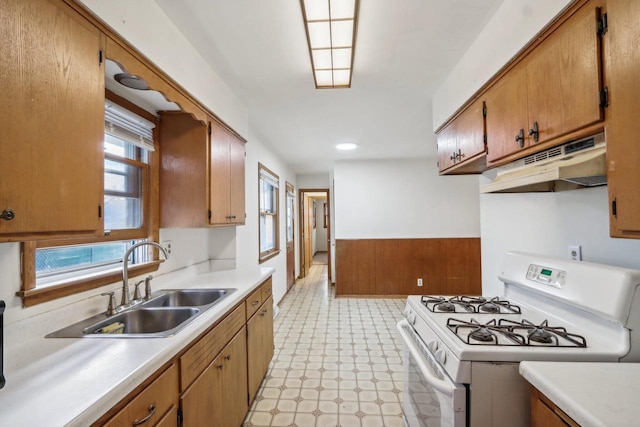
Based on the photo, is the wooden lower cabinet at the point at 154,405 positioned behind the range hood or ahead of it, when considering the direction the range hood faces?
ahead

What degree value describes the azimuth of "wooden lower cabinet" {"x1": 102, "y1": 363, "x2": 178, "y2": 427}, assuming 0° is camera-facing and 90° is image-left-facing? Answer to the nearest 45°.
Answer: approximately 315°

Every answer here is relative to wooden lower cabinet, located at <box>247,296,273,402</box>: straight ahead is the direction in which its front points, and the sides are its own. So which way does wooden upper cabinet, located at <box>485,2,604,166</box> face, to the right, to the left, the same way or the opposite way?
the opposite way

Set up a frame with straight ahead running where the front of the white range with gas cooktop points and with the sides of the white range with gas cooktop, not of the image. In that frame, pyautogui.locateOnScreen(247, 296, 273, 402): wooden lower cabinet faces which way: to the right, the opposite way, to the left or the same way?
the opposite way

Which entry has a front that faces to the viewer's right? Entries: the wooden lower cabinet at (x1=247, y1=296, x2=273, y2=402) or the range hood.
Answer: the wooden lower cabinet

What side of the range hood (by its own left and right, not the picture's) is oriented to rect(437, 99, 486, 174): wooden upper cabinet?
right

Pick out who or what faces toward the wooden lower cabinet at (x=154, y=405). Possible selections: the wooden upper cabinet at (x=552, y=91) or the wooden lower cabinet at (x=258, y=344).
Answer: the wooden upper cabinet

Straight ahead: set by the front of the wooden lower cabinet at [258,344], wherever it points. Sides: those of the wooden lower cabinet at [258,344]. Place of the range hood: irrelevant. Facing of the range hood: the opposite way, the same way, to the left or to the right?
the opposite way

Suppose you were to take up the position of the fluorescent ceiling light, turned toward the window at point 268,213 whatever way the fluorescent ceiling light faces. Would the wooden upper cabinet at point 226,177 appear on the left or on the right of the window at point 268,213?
left

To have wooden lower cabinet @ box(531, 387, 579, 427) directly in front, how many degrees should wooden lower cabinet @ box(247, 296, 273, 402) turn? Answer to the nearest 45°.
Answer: approximately 45° to its right

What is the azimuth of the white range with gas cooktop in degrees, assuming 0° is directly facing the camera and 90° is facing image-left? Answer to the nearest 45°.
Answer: approximately 45°

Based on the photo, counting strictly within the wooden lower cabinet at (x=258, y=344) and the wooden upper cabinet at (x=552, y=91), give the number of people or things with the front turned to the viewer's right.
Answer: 1

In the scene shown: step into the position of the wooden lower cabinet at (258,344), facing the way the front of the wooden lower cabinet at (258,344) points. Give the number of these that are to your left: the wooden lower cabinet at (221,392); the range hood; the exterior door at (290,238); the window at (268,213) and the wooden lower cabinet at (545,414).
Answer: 2

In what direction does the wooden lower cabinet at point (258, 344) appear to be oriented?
to the viewer's right

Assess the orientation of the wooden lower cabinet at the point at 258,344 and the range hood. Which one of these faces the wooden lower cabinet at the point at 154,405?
the range hood

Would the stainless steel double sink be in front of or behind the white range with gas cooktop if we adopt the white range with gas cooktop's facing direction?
in front
